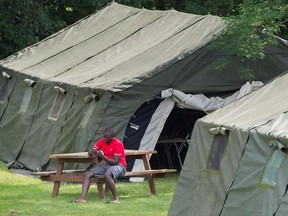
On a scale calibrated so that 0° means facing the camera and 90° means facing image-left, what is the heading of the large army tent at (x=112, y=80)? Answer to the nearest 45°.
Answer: approximately 315°

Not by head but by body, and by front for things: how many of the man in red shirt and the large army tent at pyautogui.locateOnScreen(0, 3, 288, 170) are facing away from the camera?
0

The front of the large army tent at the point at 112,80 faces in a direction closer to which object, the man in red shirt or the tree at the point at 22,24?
the man in red shirt

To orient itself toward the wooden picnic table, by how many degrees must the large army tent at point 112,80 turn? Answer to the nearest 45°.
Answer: approximately 45° to its right

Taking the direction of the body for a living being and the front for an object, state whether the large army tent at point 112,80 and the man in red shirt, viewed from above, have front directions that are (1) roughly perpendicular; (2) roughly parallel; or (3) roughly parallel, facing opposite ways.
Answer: roughly perpendicular

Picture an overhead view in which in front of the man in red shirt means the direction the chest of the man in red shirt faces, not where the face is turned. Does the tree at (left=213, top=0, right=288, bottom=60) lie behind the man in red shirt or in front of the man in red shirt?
behind
